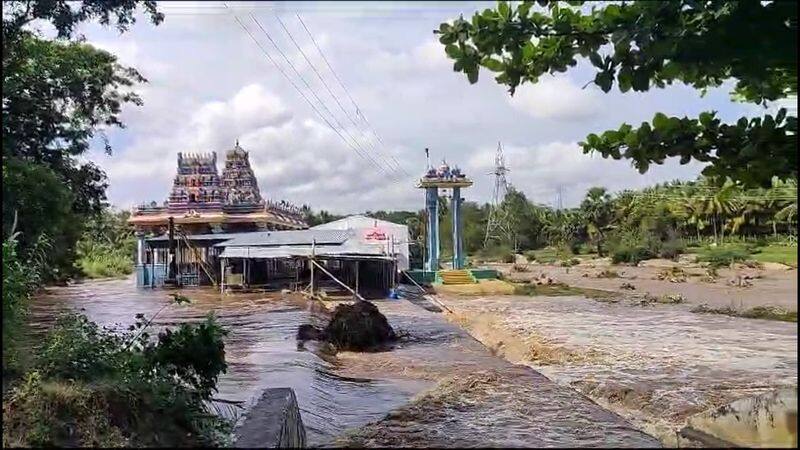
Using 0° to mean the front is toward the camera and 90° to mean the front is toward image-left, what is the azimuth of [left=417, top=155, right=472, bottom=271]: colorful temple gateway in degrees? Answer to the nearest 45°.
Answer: approximately 0°

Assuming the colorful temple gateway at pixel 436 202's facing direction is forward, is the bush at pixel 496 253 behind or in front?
behind

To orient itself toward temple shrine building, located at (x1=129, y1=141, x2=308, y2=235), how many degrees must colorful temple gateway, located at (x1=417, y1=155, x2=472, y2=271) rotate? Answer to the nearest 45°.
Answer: approximately 90° to its right

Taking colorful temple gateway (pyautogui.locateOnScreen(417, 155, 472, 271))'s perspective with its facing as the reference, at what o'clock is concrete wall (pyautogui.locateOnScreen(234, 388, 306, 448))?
The concrete wall is roughly at 12 o'clock from the colorful temple gateway.

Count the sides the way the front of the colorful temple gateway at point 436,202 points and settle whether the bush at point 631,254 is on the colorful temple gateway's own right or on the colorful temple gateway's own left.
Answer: on the colorful temple gateway's own left

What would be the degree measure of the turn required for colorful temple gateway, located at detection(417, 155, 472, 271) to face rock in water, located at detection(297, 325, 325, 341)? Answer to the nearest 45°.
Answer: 0° — it already faces it

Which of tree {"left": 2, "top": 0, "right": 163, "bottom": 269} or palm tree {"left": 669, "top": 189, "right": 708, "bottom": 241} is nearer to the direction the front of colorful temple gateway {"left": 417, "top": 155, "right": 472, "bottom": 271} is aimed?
the tree

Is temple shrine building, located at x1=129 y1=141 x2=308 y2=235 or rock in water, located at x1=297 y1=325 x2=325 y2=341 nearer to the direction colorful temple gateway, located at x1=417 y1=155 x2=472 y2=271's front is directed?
the rock in water

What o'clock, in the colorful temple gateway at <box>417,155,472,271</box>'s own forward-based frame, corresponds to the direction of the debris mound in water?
The debris mound in water is roughly at 12 o'clock from the colorful temple gateway.

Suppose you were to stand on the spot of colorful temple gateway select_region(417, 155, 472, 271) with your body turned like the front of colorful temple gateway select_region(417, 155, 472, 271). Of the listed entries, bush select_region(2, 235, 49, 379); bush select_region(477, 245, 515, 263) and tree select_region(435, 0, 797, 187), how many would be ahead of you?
2

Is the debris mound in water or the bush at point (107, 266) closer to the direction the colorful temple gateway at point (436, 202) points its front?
the debris mound in water
